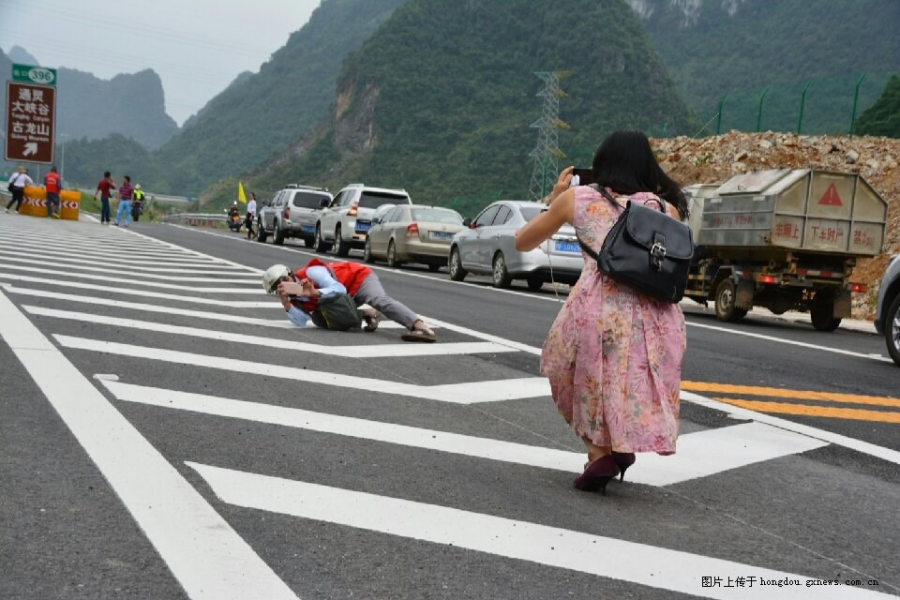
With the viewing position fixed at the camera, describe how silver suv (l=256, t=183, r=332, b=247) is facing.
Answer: facing away from the viewer and to the left of the viewer

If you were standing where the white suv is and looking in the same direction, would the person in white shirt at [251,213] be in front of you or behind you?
in front

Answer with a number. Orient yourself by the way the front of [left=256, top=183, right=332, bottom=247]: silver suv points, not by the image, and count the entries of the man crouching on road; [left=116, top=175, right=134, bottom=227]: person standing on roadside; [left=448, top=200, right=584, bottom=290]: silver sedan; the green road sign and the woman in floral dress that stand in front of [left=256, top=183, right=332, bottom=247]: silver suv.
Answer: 2

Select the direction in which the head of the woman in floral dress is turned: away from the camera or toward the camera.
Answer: away from the camera

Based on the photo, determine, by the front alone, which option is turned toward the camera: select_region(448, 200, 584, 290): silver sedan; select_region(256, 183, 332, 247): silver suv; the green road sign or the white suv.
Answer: the green road sign

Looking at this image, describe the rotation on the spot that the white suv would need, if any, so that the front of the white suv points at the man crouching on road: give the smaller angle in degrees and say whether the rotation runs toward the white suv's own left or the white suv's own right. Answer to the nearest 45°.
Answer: approximately 135° to the white suv's own left

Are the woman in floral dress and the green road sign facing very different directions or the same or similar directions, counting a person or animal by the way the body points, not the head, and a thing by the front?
very different directions

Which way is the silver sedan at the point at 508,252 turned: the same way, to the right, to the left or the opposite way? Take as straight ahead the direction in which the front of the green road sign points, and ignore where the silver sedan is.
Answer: the opposite way

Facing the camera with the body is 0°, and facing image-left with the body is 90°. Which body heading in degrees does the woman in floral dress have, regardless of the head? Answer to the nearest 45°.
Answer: approximately 135°

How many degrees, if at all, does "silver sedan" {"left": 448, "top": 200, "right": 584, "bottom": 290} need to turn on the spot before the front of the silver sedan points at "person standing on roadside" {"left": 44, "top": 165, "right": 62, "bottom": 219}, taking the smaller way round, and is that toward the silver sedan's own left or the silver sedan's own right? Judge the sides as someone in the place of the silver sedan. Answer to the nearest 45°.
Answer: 0° — it already faces them

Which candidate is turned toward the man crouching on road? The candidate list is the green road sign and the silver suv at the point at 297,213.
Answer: the green road sign

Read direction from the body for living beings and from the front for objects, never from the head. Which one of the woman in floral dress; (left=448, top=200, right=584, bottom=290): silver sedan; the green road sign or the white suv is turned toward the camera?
the green road sign

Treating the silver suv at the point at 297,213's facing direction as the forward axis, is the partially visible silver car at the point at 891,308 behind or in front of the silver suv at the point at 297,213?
behind

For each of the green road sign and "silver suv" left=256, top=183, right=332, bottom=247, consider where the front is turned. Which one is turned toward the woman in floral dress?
the green road sign

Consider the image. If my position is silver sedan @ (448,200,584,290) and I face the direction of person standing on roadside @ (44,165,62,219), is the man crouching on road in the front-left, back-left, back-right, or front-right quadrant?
back-left
